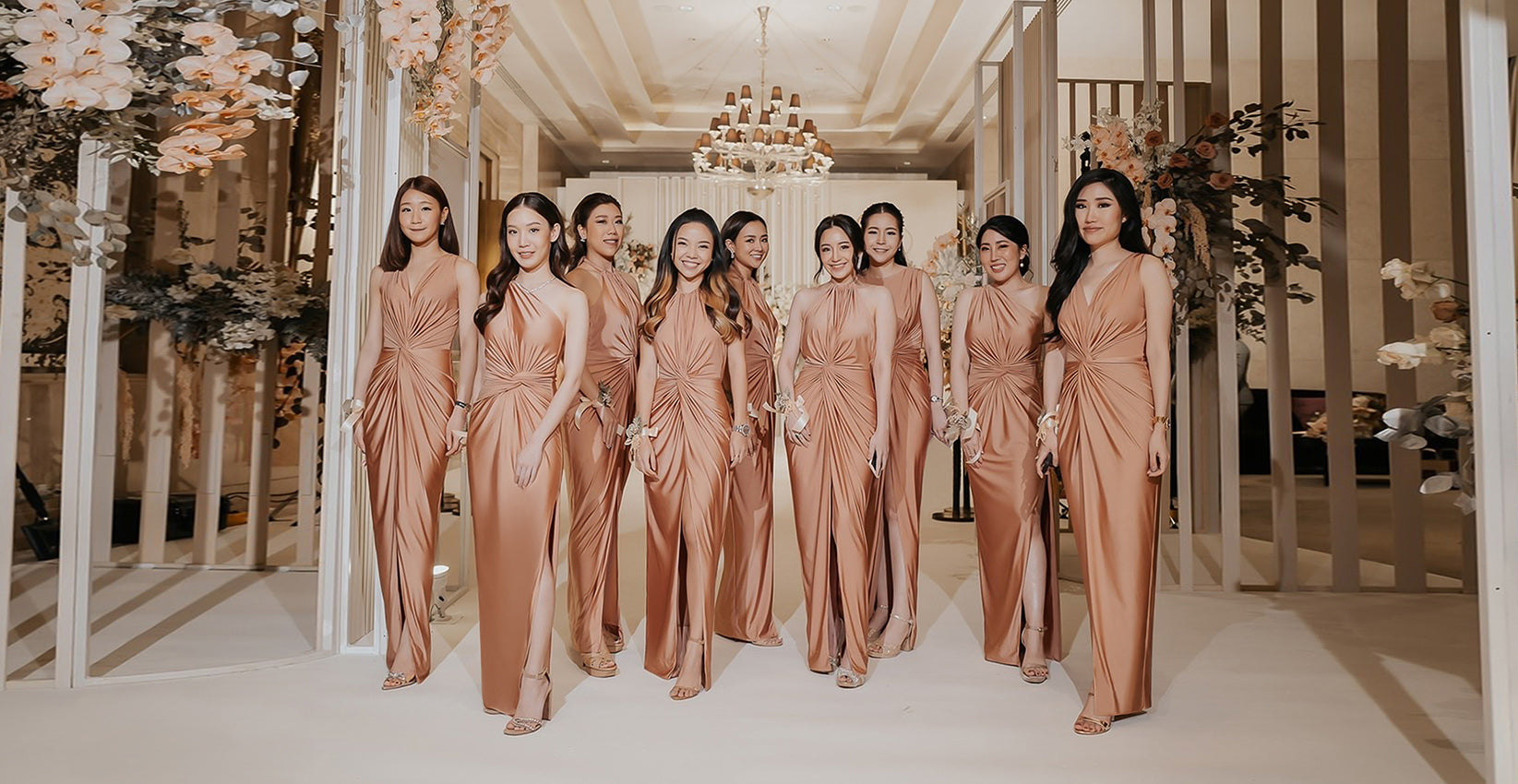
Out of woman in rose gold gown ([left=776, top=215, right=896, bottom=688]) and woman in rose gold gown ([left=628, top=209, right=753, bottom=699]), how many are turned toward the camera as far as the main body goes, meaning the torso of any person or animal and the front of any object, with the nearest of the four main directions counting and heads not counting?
2

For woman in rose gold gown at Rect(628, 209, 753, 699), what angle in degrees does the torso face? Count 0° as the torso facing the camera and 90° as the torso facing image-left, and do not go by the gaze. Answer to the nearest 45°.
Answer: approximately 0°

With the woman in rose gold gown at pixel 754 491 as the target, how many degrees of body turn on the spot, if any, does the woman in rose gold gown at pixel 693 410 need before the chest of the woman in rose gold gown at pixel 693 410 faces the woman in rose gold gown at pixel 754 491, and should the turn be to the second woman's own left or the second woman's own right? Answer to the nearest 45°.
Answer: approximately 180°
